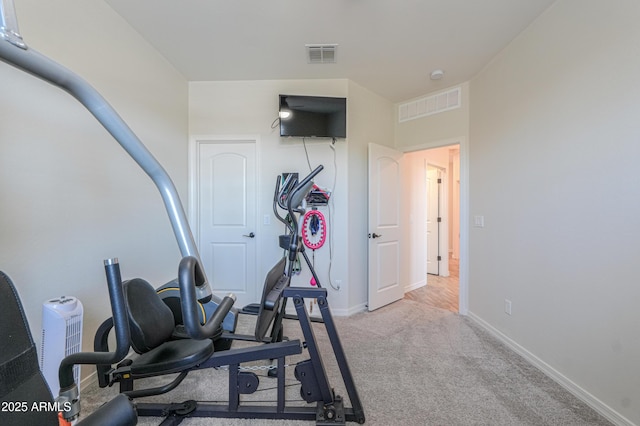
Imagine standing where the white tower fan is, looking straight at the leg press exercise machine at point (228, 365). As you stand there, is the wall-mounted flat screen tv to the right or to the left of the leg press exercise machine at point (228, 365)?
left

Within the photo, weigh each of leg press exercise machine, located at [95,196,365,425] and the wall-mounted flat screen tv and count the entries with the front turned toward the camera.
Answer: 1

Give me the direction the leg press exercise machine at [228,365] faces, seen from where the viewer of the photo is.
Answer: facing to the right of the viewer

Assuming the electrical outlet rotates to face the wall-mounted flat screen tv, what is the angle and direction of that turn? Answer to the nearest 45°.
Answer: approximately 45° to its right

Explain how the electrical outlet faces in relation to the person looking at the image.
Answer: facing the viewer and to the left of the viewer

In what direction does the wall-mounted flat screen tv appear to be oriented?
toward the camera

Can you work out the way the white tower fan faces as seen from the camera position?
facing the viewer and to the right of the viewer

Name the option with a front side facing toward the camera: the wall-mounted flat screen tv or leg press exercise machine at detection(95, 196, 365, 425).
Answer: the wall-mounted flat screen tv

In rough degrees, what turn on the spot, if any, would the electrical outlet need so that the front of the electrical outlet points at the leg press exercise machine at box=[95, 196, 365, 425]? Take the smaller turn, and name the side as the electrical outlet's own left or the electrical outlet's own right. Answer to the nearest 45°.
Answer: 0° — it already faces it

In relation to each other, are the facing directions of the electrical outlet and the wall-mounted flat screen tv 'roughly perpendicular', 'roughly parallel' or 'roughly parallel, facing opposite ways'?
roughly perpendicular

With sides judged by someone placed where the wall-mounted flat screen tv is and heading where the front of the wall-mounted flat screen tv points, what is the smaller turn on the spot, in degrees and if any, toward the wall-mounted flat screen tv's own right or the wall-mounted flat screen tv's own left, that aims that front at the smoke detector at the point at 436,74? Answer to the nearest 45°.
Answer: approximately 90° to the wall-mounted flat screen tv's own left

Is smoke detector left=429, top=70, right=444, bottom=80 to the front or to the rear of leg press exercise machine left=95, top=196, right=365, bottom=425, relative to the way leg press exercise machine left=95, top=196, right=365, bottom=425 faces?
to the front
